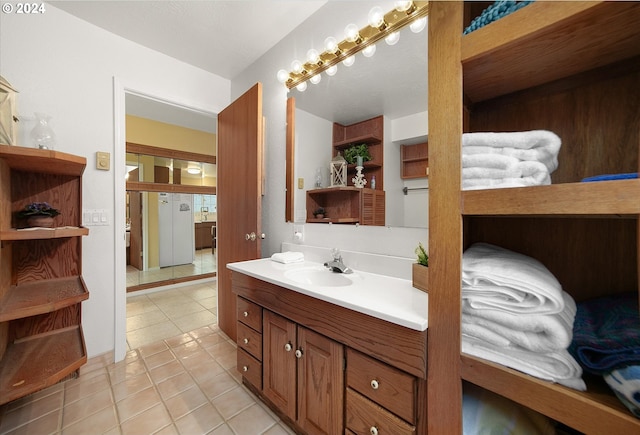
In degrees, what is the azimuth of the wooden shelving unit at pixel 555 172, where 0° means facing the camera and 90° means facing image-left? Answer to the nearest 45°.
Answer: approximately 45°

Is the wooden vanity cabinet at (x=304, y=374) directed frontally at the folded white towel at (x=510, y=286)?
no

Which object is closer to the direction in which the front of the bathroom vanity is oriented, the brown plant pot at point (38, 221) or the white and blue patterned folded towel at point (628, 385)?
the brown plant pot

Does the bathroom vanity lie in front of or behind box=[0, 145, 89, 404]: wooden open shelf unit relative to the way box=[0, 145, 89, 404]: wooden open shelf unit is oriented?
in front

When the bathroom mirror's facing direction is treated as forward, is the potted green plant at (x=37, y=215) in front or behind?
in front

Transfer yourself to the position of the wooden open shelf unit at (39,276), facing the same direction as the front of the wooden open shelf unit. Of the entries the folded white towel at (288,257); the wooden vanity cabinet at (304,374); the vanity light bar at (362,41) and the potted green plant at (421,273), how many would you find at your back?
0

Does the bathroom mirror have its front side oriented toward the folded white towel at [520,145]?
no

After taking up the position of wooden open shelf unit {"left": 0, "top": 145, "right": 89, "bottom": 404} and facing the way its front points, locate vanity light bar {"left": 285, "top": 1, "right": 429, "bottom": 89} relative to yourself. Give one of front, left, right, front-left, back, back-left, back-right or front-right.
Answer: front

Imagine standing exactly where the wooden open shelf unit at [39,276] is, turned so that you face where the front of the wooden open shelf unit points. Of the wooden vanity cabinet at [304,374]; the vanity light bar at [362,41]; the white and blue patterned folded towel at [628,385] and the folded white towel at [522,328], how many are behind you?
0

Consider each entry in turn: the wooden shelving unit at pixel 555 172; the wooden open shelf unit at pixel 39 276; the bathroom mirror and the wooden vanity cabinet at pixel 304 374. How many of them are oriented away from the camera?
0

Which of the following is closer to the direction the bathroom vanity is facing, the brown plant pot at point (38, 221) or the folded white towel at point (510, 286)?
the brown plant pot

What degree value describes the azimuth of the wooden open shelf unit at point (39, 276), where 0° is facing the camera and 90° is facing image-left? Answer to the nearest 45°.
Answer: approximately 315°

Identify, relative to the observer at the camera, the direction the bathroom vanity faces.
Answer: facing the viewer and to the left of the viewer

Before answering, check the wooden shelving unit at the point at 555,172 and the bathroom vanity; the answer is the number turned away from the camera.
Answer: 0

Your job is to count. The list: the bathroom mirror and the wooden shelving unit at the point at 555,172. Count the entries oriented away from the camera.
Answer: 0

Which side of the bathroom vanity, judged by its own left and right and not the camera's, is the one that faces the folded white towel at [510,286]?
left

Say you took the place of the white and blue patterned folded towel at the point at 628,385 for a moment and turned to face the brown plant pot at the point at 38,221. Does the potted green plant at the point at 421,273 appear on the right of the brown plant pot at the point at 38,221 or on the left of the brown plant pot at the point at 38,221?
right

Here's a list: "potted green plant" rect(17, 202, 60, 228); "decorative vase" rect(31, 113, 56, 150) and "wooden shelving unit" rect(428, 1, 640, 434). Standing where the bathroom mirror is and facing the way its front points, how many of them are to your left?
1
